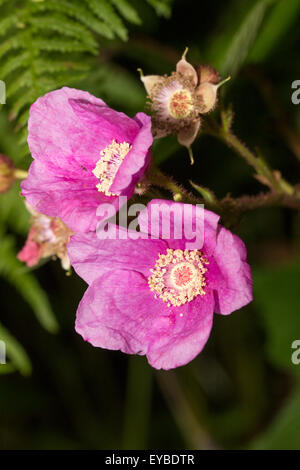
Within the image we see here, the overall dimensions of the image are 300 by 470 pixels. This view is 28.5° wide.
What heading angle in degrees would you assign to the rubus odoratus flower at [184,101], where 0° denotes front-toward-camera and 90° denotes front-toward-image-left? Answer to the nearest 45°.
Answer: approximately 0°

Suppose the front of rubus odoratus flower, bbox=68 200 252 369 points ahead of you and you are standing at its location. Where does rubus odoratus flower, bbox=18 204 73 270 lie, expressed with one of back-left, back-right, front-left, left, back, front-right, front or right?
back-right

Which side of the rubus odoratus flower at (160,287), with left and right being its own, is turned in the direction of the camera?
front

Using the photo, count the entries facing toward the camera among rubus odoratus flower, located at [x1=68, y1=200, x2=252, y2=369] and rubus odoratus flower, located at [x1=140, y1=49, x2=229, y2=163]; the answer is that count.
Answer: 2
